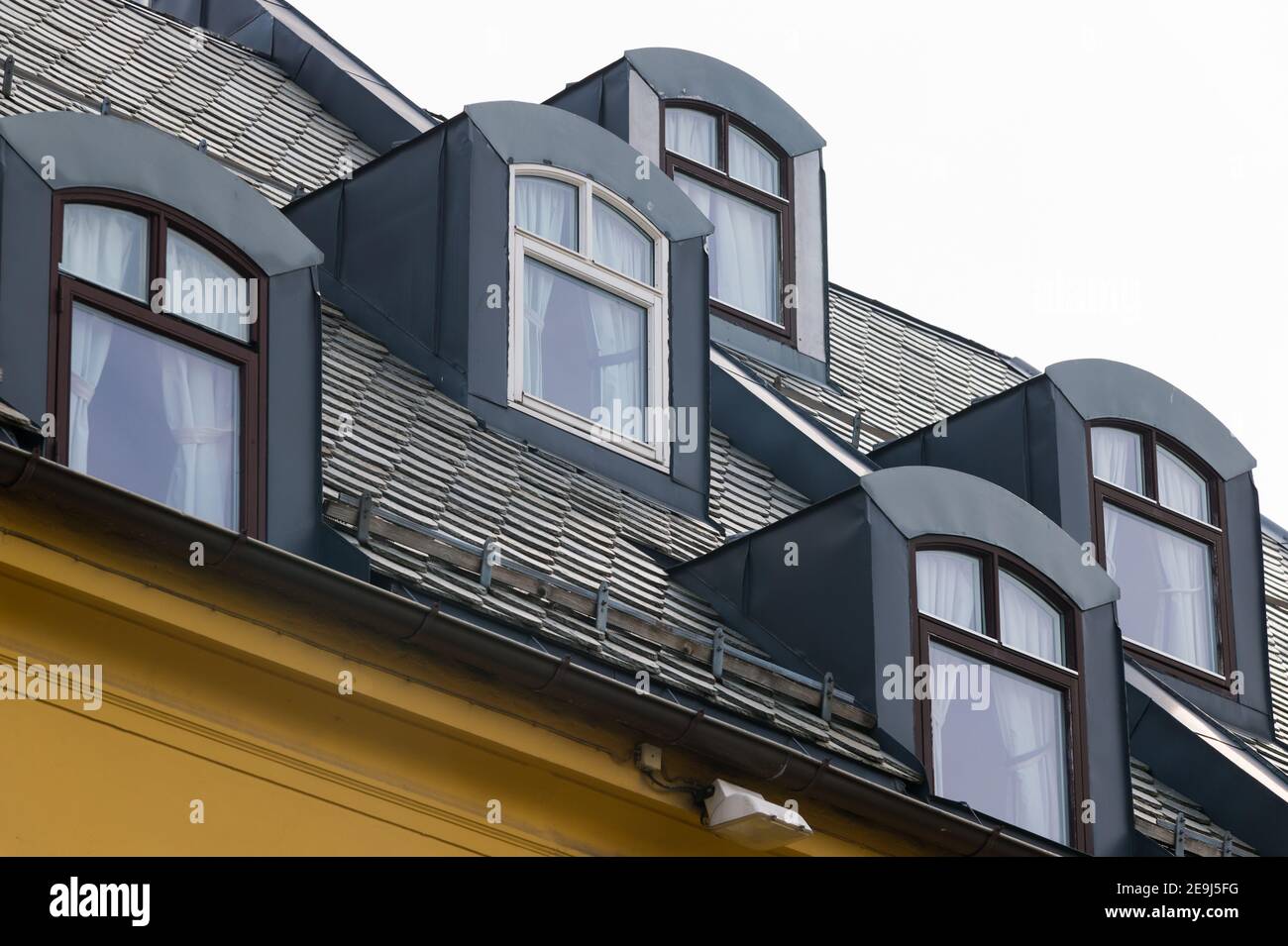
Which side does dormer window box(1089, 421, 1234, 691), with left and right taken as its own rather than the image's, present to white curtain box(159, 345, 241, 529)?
right

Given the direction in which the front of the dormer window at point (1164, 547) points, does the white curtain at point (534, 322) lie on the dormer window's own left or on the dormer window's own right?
on the dormer window's own right

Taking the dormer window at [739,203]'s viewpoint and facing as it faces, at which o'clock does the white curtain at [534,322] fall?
The white curtain is roughly at 2 o'clock from the dormer window.

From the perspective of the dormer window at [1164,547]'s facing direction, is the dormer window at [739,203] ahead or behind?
behind

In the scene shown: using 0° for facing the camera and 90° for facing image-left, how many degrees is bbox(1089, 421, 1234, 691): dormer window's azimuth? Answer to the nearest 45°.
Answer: approximately 315°

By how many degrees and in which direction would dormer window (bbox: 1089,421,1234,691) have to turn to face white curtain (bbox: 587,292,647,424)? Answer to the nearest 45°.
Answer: approximately 90° to its right
